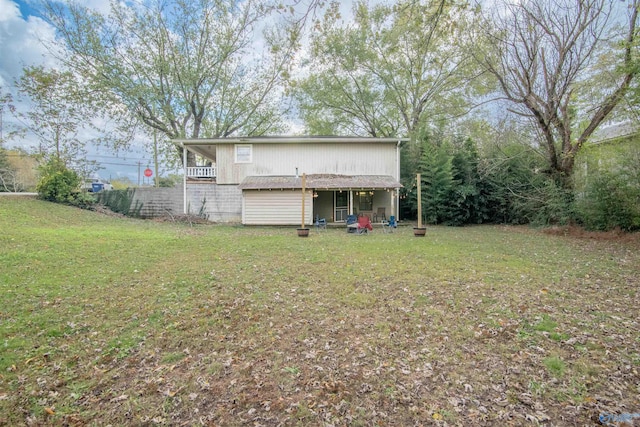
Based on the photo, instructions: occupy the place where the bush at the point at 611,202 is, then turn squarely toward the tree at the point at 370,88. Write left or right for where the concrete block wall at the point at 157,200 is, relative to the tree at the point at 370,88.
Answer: left

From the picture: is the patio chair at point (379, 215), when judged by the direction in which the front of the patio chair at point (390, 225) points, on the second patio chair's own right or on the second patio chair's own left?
on the second patio chair's own right

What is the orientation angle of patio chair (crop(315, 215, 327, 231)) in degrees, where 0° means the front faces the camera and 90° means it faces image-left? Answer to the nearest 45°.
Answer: approximately 315°

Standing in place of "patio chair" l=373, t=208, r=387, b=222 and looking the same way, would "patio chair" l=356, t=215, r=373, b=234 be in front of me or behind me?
in front

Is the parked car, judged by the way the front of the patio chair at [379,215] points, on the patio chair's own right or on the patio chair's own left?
on the patio chair's own right
